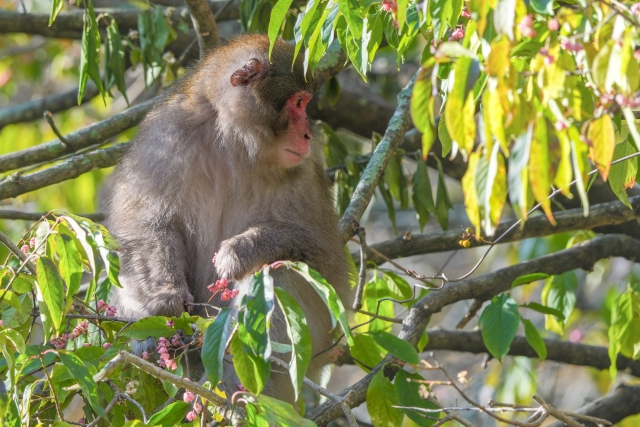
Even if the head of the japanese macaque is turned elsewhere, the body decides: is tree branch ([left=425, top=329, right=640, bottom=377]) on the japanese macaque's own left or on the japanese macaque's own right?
on the japanese macaque's own left

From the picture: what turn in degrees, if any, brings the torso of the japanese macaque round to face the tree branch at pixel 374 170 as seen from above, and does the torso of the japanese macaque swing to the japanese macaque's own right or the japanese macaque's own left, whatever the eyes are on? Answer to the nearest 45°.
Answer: approximately 45° to the japanese macaque's own left

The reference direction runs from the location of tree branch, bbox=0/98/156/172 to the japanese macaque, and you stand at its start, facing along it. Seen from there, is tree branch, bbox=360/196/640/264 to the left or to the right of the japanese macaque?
left

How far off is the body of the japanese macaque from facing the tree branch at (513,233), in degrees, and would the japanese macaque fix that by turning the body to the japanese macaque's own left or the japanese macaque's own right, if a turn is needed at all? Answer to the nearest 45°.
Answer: approximately 45° to the japanese macaque's own left

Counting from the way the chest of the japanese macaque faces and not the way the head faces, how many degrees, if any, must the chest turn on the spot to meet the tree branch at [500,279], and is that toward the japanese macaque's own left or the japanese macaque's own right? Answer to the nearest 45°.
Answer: approximately 45° to the japanese macaque's own left

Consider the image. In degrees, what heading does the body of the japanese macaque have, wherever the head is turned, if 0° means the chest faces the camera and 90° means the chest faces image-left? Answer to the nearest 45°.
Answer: approximately 315°

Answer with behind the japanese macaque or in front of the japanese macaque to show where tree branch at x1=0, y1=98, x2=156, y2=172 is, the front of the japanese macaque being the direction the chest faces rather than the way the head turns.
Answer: behind
